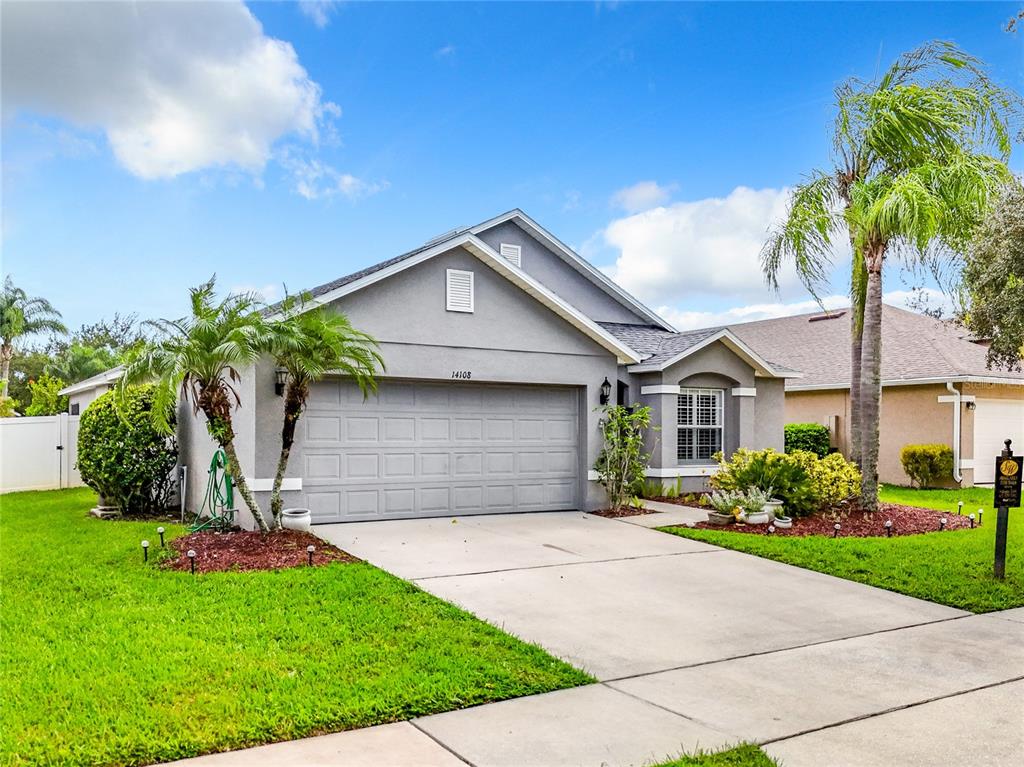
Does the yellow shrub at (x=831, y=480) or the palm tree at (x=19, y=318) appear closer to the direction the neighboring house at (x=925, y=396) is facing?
the yellow shrub

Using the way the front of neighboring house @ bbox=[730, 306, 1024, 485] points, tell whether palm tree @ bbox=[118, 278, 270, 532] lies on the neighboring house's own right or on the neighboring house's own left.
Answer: on the neighboring house's own right

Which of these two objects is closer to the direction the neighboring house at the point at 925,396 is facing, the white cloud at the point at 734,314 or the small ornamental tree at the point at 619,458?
the small ornamental tree

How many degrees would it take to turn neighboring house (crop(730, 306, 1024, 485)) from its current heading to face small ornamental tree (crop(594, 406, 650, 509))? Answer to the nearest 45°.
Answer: approximately 90° to its right

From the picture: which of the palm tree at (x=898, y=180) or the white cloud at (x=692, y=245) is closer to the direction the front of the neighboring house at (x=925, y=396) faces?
the palm tree

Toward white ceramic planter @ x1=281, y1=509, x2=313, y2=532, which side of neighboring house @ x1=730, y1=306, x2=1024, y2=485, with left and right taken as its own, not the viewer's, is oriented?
right

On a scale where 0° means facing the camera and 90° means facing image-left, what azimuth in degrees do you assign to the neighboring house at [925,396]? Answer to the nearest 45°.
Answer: approximately 315°

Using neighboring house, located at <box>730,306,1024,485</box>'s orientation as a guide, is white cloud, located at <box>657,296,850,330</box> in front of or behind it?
behind

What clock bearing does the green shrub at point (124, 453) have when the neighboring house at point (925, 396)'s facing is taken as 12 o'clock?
The green shrub is roughly at 3 o'clock from the neighboring house.

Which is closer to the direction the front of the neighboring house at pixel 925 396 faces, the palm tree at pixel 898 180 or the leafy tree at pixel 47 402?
the palm tree

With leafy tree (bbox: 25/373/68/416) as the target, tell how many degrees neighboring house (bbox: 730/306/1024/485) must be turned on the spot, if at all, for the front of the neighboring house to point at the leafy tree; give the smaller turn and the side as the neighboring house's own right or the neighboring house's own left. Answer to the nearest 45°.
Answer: approximately 135° to the neighboring house's own right

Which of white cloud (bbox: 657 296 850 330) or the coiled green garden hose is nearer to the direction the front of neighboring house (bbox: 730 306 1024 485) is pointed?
the coiled green garden hose

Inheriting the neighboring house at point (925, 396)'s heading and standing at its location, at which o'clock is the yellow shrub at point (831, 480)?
The yellow shrub is roughly at 2 o'clock from the neighboring house.
